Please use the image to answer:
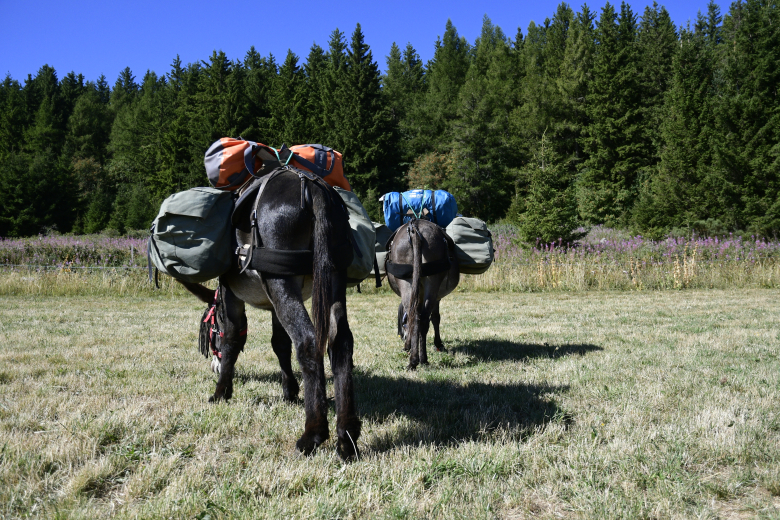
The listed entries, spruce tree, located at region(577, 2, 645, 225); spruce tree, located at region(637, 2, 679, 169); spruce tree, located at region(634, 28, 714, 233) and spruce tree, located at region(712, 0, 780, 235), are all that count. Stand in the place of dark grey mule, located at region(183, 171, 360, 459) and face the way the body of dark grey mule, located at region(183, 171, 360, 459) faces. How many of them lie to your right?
4

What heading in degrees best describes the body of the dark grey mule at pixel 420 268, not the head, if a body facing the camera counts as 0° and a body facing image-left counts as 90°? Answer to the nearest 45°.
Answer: approximately 180°

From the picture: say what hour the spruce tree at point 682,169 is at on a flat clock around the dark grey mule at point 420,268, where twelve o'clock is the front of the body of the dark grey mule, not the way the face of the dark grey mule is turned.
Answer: The spruce tree is roughly at 1 o'clock from the dark grey mule.

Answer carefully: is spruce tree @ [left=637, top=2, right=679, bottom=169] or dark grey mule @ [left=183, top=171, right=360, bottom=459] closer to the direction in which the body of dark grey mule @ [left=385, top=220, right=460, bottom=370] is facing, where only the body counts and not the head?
the spruce tree

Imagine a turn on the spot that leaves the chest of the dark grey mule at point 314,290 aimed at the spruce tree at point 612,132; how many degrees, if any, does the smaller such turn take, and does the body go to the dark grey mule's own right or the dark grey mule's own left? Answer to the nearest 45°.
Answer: approximately 90° to the dark grey mule's own right

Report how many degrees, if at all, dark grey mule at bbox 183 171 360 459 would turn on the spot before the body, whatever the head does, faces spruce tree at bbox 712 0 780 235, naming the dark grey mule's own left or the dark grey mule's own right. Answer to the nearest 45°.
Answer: approximately 90° to the dark grey mule's own right

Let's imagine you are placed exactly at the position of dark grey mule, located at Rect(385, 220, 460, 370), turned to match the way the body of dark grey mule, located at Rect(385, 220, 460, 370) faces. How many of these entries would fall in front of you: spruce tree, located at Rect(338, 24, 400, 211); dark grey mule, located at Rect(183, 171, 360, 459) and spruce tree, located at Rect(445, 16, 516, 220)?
2

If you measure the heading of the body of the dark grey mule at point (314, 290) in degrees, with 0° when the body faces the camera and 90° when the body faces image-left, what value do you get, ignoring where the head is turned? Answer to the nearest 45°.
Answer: approximately 135°

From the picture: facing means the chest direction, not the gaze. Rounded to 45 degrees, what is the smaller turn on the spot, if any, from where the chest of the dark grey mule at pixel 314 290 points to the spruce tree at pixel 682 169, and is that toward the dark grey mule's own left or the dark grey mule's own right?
approximately 90° to the dark grey mule's own right

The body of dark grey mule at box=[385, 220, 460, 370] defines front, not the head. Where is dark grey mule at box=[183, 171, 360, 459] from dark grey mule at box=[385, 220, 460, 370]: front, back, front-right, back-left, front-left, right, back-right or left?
back

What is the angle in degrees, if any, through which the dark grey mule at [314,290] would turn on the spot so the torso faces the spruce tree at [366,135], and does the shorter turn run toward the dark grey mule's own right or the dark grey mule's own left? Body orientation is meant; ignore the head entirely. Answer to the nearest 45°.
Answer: approximately 45° to the dark grey mule's own right
